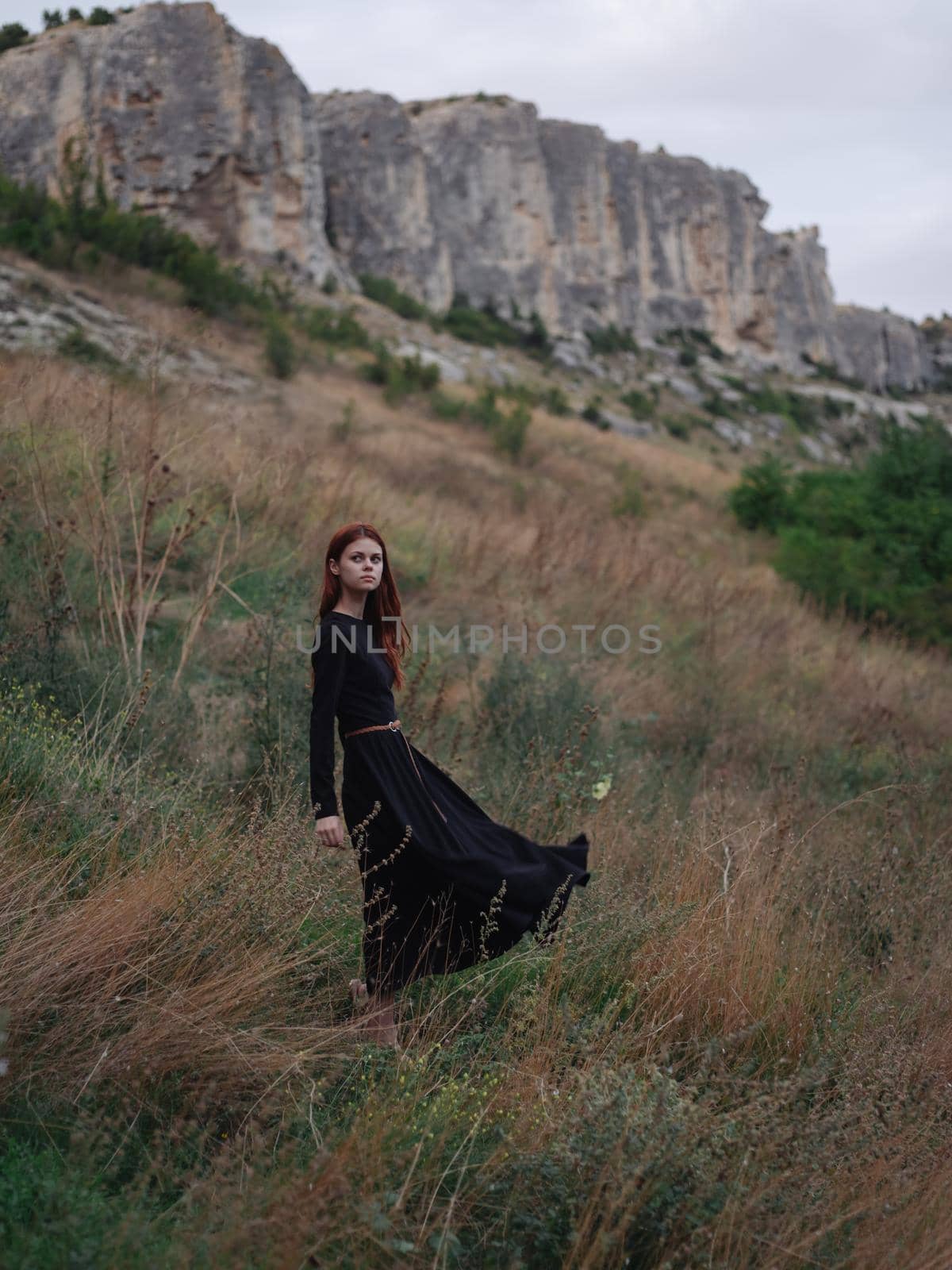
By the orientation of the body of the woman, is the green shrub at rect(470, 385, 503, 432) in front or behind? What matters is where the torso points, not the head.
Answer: behind
